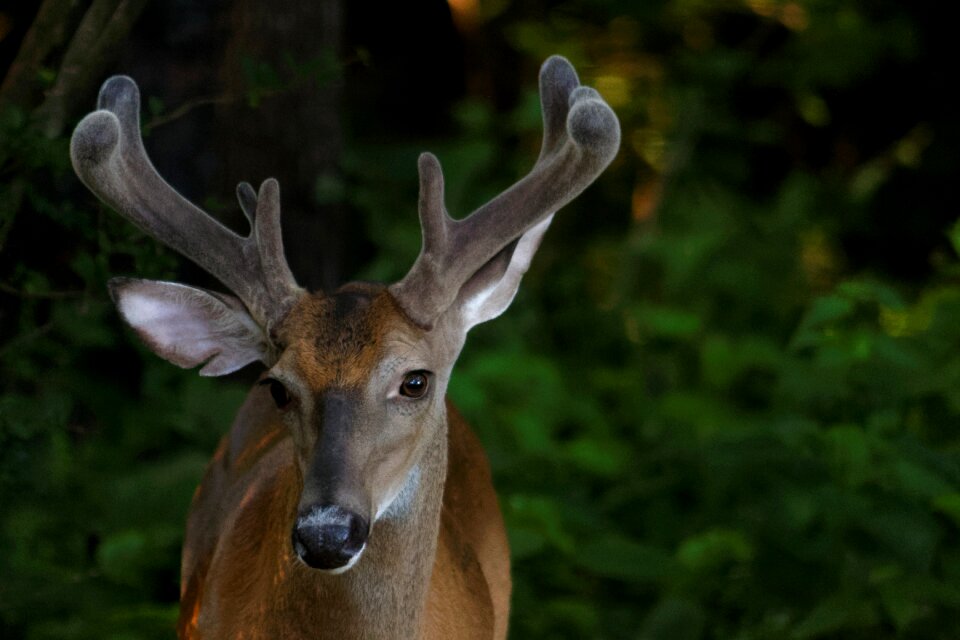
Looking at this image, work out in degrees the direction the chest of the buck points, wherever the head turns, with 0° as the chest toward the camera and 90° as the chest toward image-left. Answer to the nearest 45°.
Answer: approximately 0°
